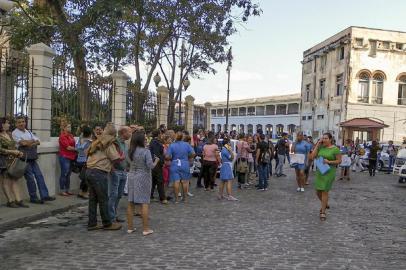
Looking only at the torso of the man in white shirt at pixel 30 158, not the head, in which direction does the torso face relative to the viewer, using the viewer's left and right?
facing the viewer and to the right of the viewer

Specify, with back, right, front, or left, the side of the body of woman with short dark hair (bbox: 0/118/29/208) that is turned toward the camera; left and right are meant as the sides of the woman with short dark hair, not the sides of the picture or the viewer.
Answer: right

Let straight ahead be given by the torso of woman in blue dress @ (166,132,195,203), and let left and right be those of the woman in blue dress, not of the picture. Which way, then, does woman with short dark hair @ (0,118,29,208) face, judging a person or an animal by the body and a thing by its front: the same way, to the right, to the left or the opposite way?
to the right

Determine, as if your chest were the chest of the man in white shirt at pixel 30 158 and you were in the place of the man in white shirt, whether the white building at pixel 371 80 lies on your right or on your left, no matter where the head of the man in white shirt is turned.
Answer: on your left

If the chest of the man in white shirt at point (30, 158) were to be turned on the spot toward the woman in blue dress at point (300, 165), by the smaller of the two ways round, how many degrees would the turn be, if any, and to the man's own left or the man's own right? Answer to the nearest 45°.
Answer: approximately 45° to the man's own left

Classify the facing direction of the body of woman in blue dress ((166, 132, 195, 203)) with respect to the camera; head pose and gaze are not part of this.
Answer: away from the camera

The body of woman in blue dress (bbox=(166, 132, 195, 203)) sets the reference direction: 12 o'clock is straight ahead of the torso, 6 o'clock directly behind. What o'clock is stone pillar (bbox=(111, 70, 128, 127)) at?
The stone pillar is roughly at 11 o'clock from the woman in blue dress.

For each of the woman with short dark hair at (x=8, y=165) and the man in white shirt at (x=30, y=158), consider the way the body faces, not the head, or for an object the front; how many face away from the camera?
0

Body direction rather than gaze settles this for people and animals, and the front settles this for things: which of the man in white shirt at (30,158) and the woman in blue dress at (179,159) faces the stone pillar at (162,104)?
the woman in blue dress

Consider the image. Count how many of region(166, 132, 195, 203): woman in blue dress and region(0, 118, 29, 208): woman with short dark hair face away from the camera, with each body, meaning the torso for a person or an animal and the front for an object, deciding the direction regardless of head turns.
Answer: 1

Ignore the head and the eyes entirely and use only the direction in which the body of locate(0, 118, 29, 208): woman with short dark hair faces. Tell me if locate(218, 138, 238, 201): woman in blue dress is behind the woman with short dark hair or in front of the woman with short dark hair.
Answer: in front
